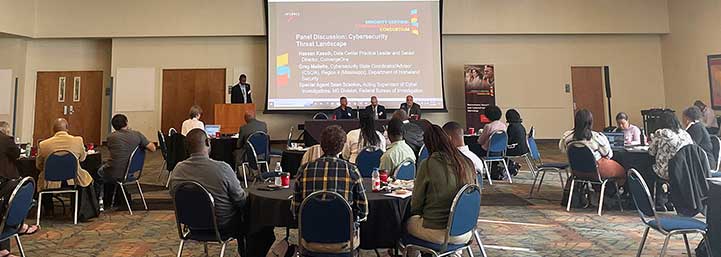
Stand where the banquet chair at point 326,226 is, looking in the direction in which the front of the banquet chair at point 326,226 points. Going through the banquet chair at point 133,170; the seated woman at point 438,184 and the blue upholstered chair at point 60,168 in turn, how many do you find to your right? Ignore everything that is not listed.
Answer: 1

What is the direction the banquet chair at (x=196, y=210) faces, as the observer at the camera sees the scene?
facing away from the viewer and to the right of the viewer

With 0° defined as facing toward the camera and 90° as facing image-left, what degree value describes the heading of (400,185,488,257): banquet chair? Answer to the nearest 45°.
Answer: approximately 135°

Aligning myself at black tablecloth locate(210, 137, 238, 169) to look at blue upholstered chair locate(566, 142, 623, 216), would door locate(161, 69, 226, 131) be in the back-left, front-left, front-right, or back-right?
back-left

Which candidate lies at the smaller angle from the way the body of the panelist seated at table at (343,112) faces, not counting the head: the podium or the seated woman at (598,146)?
the seated woman

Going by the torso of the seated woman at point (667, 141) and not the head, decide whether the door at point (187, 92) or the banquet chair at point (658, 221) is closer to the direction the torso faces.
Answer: the door

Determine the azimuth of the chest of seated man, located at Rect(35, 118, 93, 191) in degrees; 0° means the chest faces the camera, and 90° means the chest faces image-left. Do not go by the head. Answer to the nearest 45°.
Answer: approximately 180°

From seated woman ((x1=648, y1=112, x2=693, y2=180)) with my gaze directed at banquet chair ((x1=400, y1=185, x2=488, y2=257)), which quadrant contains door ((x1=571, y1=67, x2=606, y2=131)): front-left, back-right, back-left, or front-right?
back-right

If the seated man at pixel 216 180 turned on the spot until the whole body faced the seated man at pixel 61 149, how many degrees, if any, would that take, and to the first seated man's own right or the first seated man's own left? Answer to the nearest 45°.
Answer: approximately 90° to the first seated man's own left

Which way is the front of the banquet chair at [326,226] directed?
away from the camera

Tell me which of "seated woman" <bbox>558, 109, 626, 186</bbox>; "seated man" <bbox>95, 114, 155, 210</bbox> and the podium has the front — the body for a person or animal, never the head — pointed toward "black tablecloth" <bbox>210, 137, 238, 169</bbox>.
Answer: the podium

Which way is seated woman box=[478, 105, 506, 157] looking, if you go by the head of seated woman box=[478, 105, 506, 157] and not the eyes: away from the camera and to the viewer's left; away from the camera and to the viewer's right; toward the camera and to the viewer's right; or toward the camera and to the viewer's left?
away from the camera and to the viewer's left

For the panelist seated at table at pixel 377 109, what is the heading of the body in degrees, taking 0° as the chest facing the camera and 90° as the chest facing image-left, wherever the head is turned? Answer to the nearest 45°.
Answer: approximately 0°
